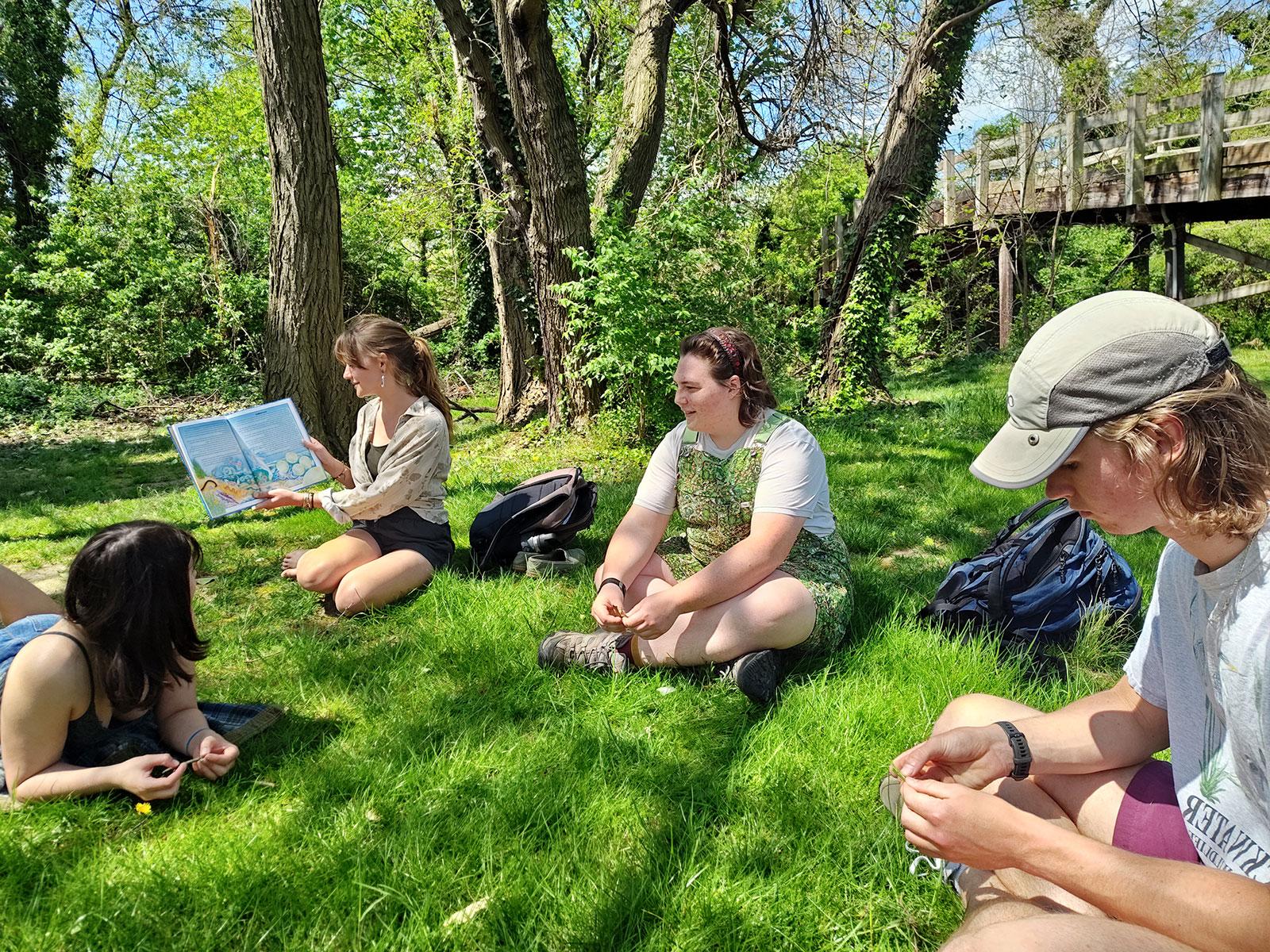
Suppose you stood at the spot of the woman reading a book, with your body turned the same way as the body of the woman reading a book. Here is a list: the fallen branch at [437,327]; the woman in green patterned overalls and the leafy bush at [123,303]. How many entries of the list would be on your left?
1

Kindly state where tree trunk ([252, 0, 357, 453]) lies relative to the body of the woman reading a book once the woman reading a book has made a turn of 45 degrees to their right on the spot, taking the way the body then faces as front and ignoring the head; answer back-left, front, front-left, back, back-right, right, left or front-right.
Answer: right

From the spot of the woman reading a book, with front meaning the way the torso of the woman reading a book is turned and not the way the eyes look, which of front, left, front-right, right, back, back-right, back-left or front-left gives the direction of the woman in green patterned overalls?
left

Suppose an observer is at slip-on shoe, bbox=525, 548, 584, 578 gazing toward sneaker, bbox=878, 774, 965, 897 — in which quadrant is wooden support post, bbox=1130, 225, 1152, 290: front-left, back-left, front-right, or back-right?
back-left

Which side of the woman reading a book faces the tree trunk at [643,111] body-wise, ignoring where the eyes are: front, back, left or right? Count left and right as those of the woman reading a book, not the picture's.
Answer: back

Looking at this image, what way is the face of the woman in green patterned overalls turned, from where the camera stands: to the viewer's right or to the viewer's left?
to the viewer's left

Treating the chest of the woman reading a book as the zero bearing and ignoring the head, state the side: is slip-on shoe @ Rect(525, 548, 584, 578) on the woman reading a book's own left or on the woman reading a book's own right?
on the woman reading a book's own left

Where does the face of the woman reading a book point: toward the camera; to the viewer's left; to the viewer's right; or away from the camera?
to the viewer's left

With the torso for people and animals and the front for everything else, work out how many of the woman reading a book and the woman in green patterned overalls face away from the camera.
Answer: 0

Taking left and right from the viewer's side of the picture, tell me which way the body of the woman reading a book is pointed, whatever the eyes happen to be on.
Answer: facing the viewer and to the left of the viewer

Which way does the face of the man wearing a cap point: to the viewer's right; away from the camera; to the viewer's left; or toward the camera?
to the viewer's left
